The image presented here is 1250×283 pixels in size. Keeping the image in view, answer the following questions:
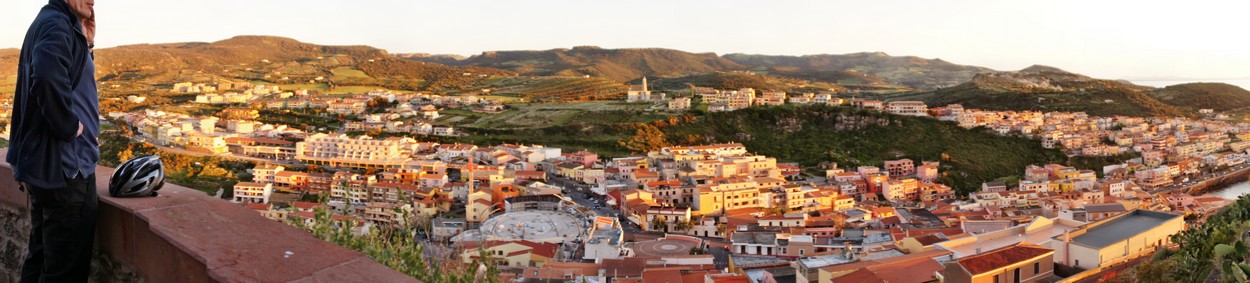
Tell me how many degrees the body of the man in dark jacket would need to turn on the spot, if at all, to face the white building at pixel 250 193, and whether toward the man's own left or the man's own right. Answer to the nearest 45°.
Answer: approximately 90° to the man's own left

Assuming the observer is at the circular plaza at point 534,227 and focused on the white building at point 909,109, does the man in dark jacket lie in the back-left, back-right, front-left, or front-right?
back-right

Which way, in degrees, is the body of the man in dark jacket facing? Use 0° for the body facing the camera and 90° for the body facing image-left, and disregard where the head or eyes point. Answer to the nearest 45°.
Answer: approximately 270°

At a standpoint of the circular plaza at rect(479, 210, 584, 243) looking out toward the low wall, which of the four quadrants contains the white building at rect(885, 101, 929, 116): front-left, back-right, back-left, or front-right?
back-left

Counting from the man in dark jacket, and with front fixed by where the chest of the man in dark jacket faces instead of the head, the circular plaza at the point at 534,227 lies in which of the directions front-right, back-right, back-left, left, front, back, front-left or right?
front-left

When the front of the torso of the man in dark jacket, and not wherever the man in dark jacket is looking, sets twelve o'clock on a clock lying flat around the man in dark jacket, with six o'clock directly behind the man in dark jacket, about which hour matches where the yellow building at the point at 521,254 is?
The yellow building is roughly at 10 o'clock from the man in dark jacket.

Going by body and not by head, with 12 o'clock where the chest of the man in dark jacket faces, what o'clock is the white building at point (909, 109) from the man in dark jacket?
The white building is roughly at 11 o'clock from the man in dark jacket.
